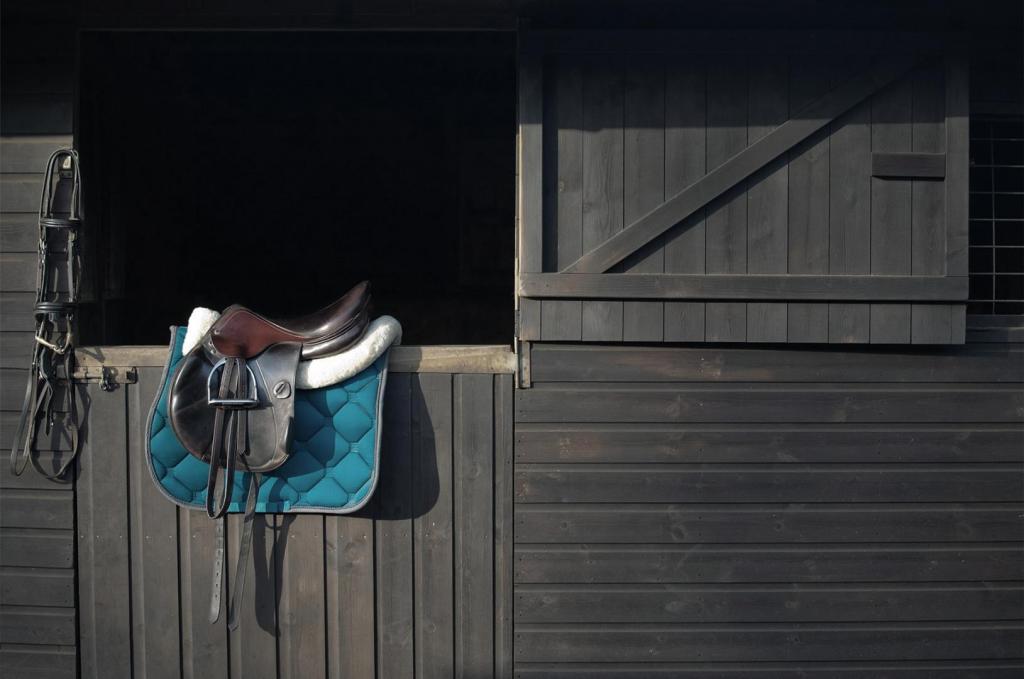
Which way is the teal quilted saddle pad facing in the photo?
to the viewer's left

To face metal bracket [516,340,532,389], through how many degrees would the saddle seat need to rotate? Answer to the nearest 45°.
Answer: approximately 180°

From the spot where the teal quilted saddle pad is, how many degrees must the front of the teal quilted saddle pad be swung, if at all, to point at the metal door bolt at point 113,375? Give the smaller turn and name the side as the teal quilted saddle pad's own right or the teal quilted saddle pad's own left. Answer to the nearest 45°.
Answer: approximately 45° to the teal quilted saddle pad's own right

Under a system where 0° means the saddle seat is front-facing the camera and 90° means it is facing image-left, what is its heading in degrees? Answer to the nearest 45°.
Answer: approximately 90°

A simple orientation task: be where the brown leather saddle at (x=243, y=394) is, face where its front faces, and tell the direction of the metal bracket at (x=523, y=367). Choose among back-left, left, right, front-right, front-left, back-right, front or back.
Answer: back

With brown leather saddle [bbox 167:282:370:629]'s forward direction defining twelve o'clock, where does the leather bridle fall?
The leather bridle is roughly at 1 o'clock from the brown leather saddle.

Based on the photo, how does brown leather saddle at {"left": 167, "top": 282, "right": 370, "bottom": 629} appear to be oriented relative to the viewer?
to the viewer's left

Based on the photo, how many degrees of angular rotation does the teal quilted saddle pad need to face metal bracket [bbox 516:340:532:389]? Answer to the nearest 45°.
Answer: approximately 180°

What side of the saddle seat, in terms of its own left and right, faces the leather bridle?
front
